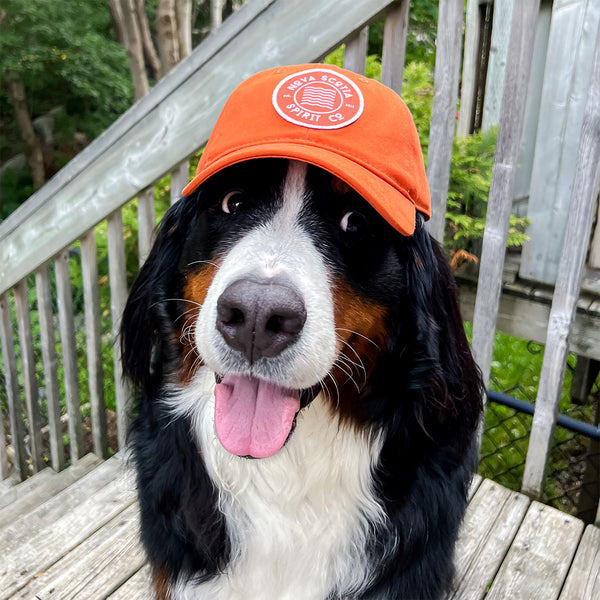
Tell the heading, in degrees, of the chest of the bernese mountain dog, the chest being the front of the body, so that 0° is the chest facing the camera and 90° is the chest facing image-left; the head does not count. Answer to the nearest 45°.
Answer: approximately 0°

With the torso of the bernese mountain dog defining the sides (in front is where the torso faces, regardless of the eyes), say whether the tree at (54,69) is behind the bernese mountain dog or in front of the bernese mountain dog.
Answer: behind
